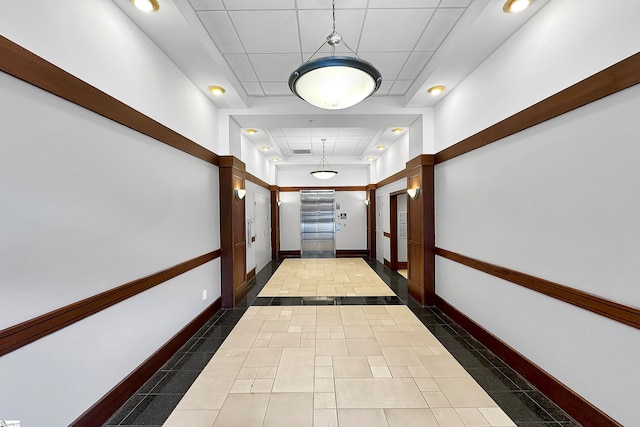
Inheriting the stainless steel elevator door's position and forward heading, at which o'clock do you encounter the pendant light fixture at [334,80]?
The pendant light fixture is roughly at 12 o'clock from the stainless steel elevator door.

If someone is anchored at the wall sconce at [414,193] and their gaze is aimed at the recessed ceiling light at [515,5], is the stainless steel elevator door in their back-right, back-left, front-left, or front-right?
back-right

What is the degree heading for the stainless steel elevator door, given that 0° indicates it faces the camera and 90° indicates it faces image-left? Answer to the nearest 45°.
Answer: approximately 0°

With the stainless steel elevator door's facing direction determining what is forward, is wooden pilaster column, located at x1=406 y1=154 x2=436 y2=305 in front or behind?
in front

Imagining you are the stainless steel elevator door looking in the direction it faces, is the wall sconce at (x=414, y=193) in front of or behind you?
in front

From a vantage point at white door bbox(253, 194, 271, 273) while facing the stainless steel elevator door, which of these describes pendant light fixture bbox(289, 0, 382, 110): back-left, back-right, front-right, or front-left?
back-right

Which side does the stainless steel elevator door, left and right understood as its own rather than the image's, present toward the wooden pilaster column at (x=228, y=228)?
front

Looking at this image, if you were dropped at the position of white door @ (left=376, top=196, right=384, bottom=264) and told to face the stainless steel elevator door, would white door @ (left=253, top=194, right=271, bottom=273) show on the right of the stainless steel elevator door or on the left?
left
